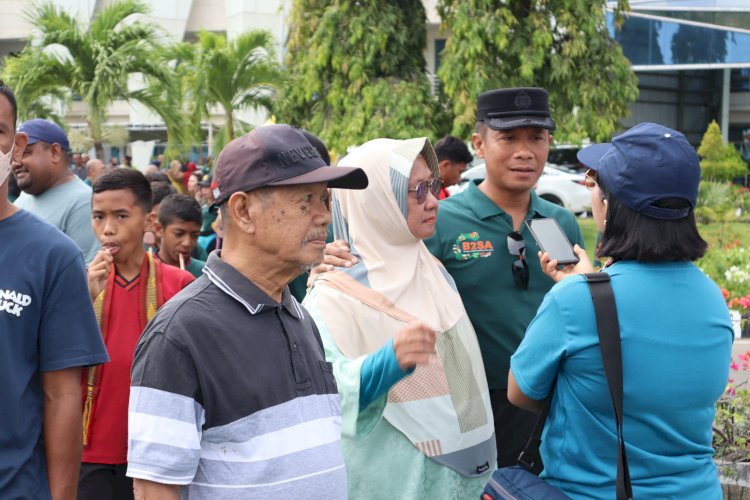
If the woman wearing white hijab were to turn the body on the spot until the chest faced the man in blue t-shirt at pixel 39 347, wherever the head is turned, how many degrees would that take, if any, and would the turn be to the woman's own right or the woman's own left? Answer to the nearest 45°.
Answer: approximately 90° to the woman's own right

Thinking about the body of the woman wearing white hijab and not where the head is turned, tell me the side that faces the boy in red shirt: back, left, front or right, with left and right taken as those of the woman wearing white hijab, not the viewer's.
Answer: back

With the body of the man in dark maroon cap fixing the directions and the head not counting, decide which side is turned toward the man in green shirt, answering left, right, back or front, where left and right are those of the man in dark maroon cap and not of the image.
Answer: left

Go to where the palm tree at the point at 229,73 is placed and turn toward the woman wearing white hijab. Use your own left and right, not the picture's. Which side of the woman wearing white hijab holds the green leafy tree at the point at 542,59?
left

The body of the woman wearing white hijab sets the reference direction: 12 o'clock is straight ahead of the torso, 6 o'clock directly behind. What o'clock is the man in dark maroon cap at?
The man in dark maroon cap is roughly at 2 o'clock from the woman wearing white hijab.

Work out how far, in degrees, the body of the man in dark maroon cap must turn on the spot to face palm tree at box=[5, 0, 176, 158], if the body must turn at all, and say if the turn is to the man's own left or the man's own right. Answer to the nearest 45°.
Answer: approximately 135° to the man's own left

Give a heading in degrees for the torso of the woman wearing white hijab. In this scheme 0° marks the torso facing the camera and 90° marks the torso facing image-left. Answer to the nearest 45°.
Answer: approximately 315°

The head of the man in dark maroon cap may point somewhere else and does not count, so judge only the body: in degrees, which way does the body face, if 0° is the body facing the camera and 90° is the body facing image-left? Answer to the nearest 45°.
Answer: approximately 315°

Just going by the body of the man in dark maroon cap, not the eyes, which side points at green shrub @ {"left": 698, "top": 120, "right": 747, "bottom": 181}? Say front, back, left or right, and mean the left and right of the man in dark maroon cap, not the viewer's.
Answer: left

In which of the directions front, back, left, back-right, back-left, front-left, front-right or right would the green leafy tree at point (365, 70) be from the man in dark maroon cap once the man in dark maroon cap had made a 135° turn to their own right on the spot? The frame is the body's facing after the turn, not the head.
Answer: right
